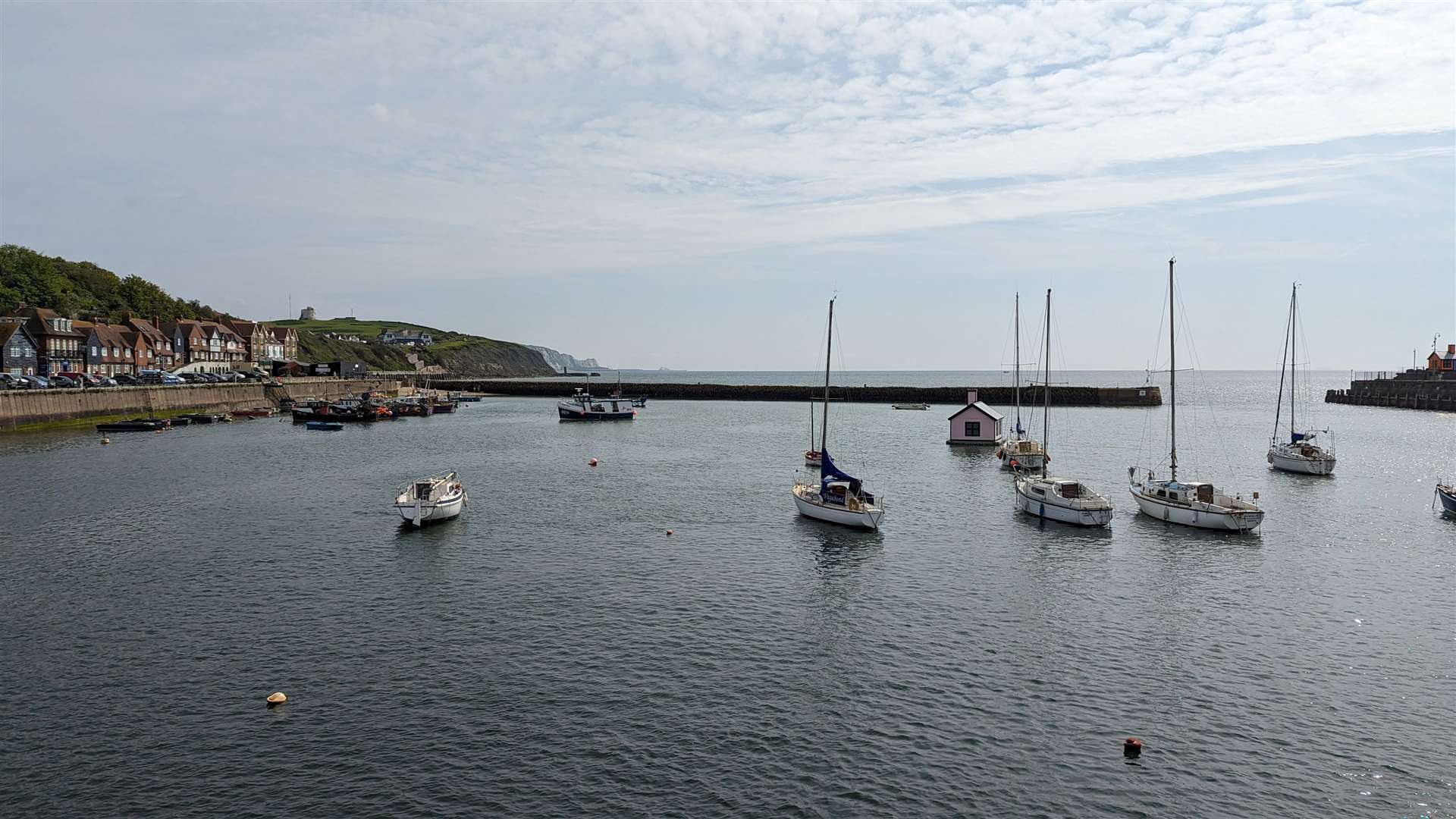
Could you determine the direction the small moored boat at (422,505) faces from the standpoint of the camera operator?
facing away from the viewer and to the right of the viewer
